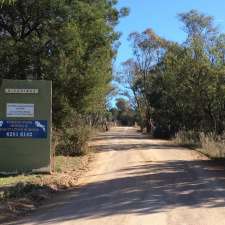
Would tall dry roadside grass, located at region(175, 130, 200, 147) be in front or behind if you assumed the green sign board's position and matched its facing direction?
behind

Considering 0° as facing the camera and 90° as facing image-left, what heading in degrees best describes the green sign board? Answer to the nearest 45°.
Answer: approximately 0°
